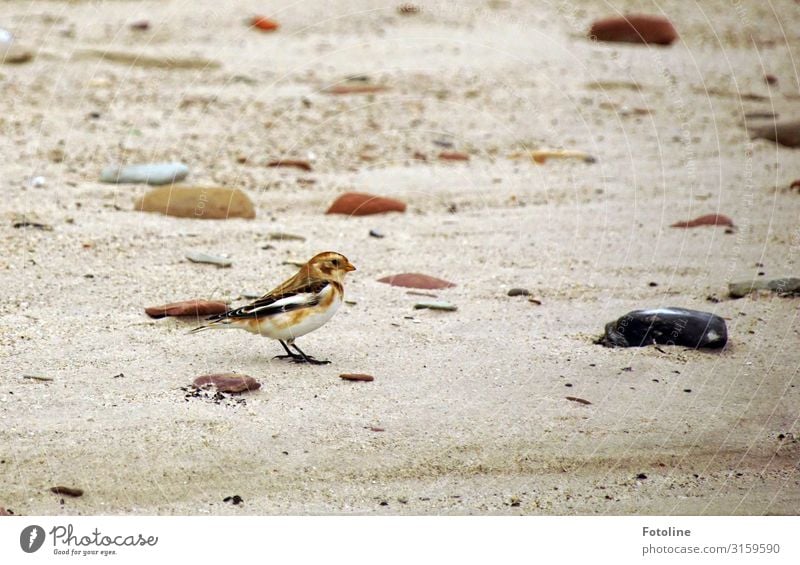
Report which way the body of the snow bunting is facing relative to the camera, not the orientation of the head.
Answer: to the viewer's right

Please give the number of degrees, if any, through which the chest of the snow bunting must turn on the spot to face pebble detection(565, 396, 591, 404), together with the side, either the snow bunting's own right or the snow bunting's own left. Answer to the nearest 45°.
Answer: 0° — it already faces it

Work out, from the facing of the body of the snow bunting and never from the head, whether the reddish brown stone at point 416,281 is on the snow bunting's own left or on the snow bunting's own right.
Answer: on the snow bunting's own left

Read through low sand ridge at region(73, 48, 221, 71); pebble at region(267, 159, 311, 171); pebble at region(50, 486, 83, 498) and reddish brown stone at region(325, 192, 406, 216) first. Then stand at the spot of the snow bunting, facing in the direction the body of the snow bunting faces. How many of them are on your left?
3

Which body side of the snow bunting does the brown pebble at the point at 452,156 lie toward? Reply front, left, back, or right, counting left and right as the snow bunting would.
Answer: left

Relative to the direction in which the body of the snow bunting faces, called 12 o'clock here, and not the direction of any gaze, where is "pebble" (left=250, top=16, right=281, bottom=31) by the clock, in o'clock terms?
The pebble is roughly at 9 o'clock from the snow bunting.

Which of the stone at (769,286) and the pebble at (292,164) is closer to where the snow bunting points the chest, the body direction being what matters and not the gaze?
the stone

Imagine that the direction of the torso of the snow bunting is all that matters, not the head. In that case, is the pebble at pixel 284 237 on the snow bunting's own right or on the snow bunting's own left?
on the snow bunting's own left

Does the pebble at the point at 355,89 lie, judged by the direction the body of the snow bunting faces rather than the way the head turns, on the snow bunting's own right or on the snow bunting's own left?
on the snow bunting's own left
